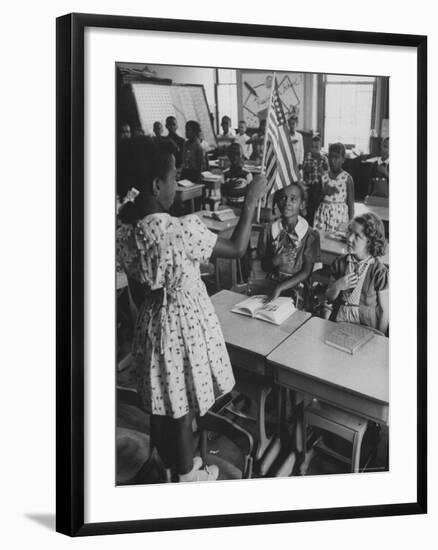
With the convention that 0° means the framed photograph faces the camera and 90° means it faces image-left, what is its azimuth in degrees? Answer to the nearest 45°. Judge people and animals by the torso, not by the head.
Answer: approximately 315°
